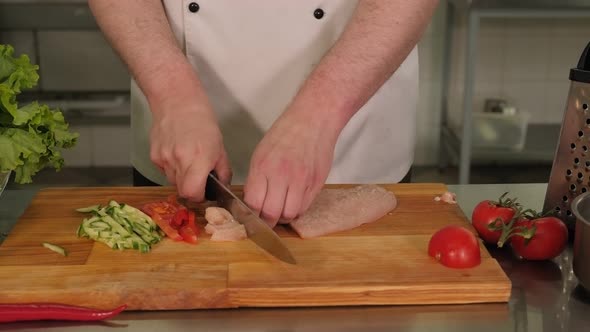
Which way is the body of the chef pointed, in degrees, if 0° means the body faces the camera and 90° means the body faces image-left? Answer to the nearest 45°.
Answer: approximately 0°

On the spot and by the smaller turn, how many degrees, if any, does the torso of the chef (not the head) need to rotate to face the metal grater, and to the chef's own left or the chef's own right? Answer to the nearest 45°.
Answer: approximately 45° to the chef's own left

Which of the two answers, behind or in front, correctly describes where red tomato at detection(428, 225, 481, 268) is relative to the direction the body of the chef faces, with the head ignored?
in front

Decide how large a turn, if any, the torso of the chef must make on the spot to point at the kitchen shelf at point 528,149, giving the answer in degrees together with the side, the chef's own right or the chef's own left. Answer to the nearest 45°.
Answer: approximately 135° to the chef's own left

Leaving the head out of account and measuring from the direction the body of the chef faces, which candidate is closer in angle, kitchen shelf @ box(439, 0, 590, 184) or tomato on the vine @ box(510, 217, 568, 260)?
the tomato on the vine
